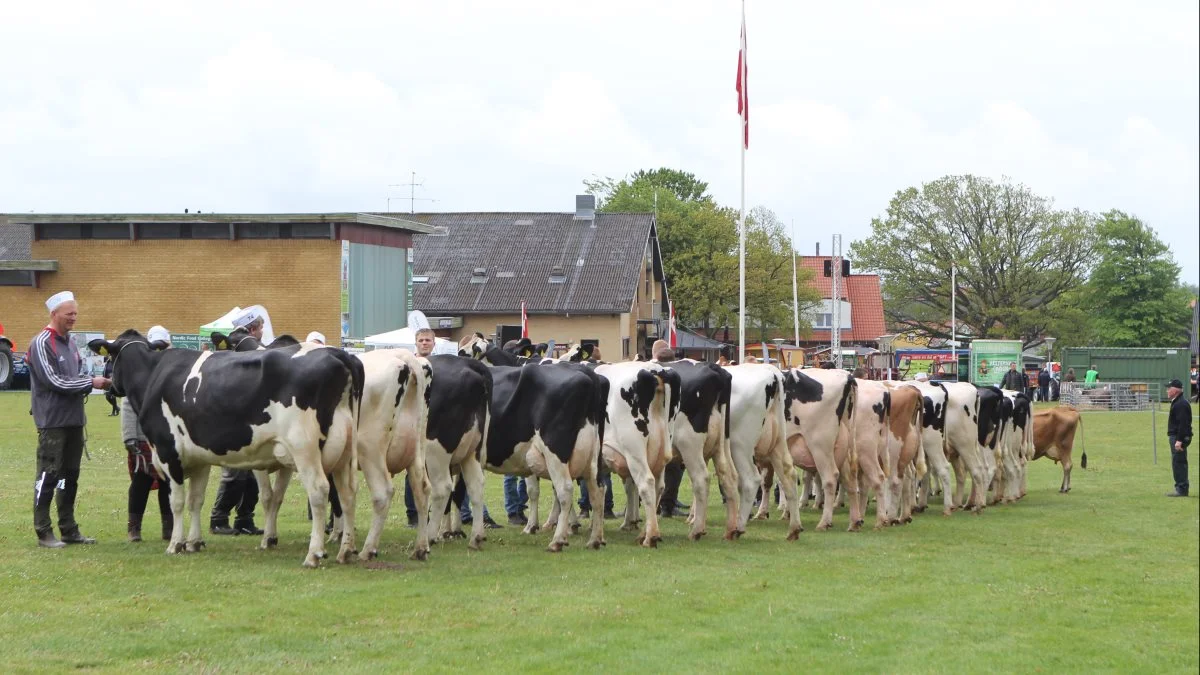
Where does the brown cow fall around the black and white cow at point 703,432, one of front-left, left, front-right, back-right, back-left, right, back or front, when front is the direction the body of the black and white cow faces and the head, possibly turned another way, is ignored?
right

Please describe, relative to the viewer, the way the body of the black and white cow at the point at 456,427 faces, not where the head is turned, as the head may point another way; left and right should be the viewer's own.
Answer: facing away from the viewer and to the left of the viewer

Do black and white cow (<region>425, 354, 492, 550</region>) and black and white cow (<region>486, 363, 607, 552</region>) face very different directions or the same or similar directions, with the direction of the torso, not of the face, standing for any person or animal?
same or similar directions

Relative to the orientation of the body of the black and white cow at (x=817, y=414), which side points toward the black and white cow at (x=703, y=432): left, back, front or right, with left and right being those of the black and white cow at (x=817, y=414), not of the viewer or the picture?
left

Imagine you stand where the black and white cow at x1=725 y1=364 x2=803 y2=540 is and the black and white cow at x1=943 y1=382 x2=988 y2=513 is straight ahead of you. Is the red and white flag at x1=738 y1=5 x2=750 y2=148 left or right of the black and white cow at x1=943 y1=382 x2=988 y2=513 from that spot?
left

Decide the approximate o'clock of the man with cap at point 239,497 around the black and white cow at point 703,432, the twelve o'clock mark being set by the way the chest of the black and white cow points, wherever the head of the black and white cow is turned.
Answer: The man with cap is roughly at 10 o'clock from the black and white cow.

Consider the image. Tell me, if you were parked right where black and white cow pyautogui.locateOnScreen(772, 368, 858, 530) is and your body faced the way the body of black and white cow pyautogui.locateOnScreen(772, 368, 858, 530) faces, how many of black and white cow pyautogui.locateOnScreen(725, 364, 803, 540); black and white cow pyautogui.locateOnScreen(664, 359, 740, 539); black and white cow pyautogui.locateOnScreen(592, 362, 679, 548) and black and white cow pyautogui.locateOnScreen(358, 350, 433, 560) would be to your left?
4

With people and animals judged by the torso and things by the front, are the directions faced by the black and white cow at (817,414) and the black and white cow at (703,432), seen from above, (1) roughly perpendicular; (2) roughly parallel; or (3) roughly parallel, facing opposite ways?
roughly parallel

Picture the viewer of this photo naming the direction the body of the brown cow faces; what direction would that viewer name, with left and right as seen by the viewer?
facing to the left of the viewer

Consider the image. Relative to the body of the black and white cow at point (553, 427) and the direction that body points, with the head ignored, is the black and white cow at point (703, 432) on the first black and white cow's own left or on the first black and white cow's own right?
on the first black and white cow's own right

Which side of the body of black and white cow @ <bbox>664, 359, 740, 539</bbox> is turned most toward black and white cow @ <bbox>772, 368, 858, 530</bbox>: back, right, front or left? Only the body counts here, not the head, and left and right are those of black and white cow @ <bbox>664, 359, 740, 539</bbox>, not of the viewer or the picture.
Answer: right

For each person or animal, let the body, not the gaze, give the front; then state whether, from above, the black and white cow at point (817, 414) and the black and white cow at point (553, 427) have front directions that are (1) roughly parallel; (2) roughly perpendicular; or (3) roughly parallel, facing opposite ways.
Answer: roughly parallel

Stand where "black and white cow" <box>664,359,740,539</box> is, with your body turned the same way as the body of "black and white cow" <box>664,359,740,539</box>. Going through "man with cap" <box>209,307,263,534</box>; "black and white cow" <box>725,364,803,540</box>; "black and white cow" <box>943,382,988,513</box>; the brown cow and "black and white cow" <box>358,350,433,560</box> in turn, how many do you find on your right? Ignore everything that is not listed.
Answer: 3

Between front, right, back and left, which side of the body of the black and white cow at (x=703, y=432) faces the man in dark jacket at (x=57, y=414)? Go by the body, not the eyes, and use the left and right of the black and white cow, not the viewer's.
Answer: left

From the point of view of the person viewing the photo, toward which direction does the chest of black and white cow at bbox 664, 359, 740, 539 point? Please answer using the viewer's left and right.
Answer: facing away from the viewer and to the left of the viewer

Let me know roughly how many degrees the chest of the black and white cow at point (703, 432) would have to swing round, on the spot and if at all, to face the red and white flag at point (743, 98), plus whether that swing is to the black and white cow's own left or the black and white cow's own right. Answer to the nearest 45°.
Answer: approximately 45° to the black and white cow's own right
